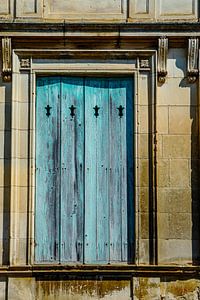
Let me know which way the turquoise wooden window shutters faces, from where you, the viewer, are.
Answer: facing the viewer
